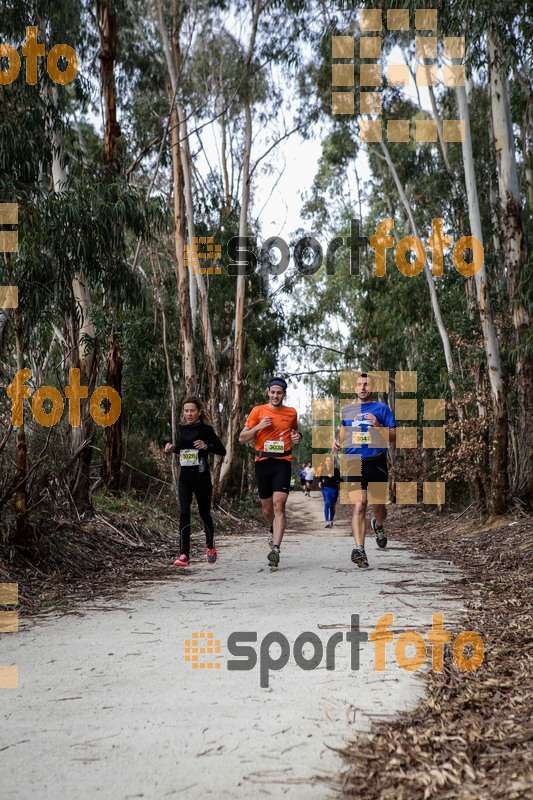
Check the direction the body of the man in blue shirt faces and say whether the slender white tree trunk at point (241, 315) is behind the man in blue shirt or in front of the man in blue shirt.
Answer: behind

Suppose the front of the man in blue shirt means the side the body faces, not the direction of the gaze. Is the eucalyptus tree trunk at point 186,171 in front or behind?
behind

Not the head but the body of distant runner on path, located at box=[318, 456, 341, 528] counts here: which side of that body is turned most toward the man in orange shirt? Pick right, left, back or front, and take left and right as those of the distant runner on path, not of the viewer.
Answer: front

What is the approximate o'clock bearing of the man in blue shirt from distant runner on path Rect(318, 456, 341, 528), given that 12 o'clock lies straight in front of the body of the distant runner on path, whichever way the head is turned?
The man in blue shirt is roughly at 12 o'clock from the distant runner on path.

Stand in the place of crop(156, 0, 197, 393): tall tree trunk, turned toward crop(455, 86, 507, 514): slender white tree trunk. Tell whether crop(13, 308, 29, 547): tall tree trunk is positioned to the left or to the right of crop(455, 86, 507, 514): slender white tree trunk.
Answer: right

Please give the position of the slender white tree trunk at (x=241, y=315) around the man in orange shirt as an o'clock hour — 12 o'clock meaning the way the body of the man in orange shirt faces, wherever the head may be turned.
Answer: The slender white tree trunk is roughly at 6 o'clock from the man in orange shirt.

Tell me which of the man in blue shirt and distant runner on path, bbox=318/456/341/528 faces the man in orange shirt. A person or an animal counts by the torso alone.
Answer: the distant runner on path

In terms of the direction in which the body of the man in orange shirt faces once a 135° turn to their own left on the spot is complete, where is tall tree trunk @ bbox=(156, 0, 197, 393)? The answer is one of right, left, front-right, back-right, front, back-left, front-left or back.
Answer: front-left

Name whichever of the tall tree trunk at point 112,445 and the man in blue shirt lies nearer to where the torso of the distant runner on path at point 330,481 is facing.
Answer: the man in blue shirt

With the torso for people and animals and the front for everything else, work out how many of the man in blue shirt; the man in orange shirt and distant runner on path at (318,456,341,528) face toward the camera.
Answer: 3
